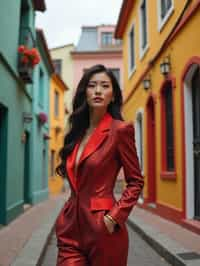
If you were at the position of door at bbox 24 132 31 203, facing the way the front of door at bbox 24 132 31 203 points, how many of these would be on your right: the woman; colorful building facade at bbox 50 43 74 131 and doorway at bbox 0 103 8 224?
2

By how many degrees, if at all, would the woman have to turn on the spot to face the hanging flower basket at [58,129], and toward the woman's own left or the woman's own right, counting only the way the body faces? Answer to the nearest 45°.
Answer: approximately 135° to the woman's own right

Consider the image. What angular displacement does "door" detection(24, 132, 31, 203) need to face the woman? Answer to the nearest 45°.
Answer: approximately 90° to its right

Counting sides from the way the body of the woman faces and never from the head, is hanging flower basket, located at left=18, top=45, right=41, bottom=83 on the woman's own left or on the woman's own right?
on the woman's own right

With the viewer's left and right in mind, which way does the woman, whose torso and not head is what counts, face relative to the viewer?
facing the viewer and to the left of the viewer

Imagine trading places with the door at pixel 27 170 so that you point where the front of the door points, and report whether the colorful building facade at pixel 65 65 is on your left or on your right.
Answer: on your left

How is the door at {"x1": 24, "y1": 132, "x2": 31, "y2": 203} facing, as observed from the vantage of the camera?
facing to the right of the viewer

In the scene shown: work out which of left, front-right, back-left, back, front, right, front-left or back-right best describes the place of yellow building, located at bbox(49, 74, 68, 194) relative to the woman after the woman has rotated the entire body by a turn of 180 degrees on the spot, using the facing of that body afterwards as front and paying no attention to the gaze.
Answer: front-left

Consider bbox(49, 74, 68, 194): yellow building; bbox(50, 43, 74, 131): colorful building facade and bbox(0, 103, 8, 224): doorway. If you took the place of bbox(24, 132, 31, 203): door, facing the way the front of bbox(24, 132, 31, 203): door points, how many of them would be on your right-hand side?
1

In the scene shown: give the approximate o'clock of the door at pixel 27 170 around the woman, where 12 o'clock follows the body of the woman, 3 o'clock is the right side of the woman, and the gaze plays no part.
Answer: The door is roughly at 4 o'clock from the woman.

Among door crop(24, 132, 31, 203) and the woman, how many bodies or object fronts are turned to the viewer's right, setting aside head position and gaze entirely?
1

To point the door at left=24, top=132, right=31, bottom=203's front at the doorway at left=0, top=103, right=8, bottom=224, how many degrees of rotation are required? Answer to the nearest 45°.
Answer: approximately 90° to its right
